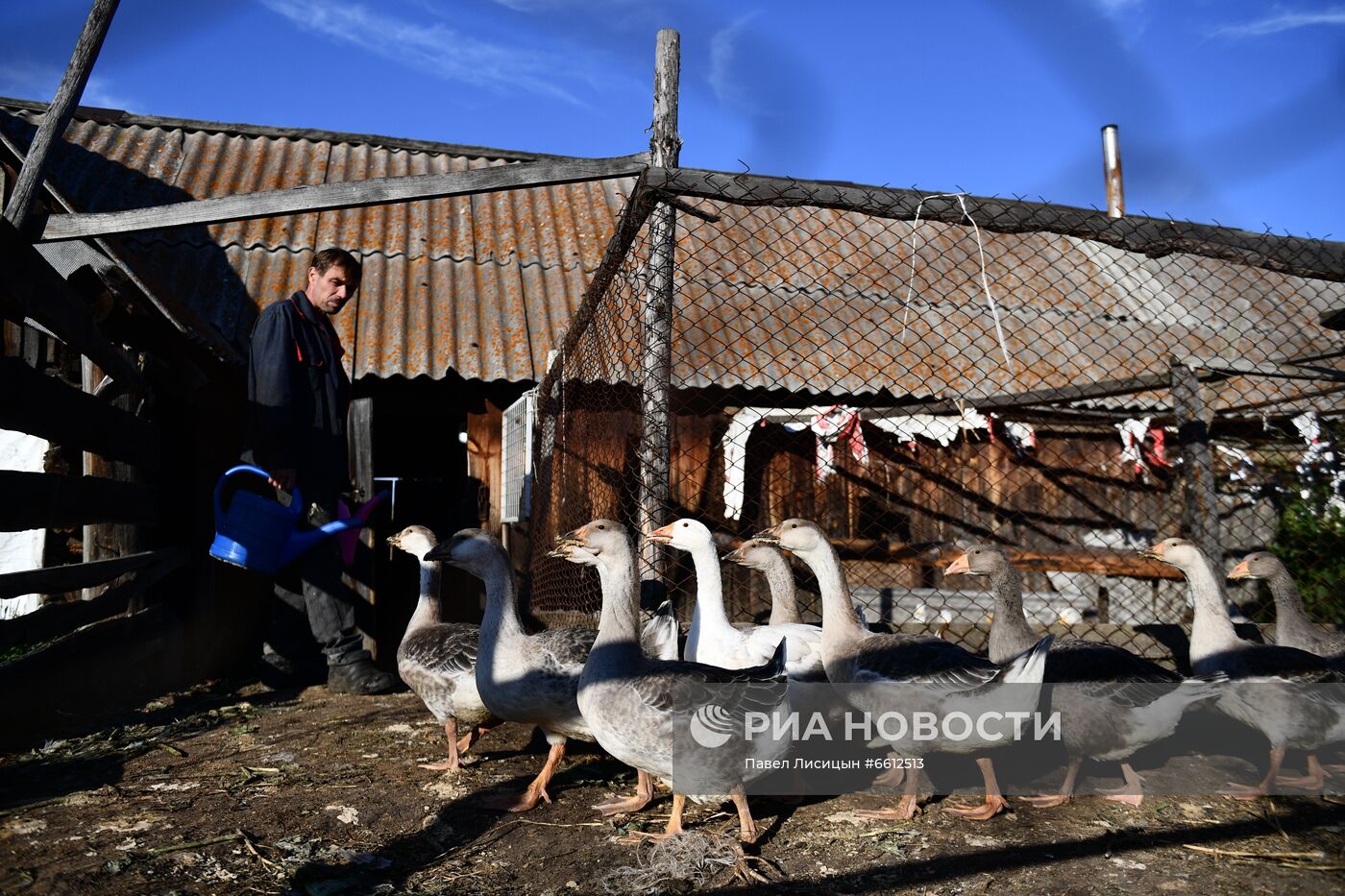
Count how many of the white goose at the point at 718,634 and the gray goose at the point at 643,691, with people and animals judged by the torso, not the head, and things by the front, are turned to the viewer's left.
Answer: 2

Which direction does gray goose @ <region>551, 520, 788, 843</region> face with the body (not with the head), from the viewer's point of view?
to the viewer's left

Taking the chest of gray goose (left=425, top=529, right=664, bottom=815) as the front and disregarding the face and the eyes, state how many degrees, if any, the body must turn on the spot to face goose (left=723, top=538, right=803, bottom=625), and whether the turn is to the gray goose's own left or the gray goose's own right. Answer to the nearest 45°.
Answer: approximately 135° to the gray goose's own right

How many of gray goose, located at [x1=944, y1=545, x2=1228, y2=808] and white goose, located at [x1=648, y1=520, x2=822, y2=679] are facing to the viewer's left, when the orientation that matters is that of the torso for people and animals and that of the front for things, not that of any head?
2

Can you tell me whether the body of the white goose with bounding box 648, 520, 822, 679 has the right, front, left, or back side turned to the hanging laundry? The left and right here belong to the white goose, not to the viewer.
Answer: right

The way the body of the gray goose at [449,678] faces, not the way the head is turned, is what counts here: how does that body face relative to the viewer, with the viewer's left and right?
facing to the left of the viewer

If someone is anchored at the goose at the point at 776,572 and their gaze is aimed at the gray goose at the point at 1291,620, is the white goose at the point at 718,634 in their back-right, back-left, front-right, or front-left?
back-right

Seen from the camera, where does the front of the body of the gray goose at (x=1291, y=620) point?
to the viewer's left

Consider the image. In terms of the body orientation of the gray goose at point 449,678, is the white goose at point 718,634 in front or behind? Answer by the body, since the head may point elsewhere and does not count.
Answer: behind

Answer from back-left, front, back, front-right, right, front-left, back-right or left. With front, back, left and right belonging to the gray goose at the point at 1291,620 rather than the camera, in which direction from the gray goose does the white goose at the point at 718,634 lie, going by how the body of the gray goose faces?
front-left

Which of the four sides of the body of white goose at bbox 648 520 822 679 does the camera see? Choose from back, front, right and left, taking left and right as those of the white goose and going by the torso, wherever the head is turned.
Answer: left

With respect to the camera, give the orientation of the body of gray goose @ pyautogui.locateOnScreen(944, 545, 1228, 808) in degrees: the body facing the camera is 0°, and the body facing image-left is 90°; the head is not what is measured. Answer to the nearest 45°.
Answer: approximately 90°

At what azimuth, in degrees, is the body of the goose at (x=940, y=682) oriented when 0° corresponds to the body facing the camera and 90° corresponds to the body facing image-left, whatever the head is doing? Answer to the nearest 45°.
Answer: approximately 90°

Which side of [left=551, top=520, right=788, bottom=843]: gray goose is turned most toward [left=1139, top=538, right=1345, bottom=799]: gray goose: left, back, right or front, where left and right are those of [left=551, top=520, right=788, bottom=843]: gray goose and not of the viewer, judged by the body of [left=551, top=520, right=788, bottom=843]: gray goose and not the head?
back

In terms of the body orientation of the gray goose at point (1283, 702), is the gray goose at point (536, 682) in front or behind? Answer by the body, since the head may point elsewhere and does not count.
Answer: in front

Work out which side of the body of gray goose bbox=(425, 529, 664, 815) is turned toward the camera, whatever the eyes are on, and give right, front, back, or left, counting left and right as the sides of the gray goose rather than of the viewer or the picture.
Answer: left
